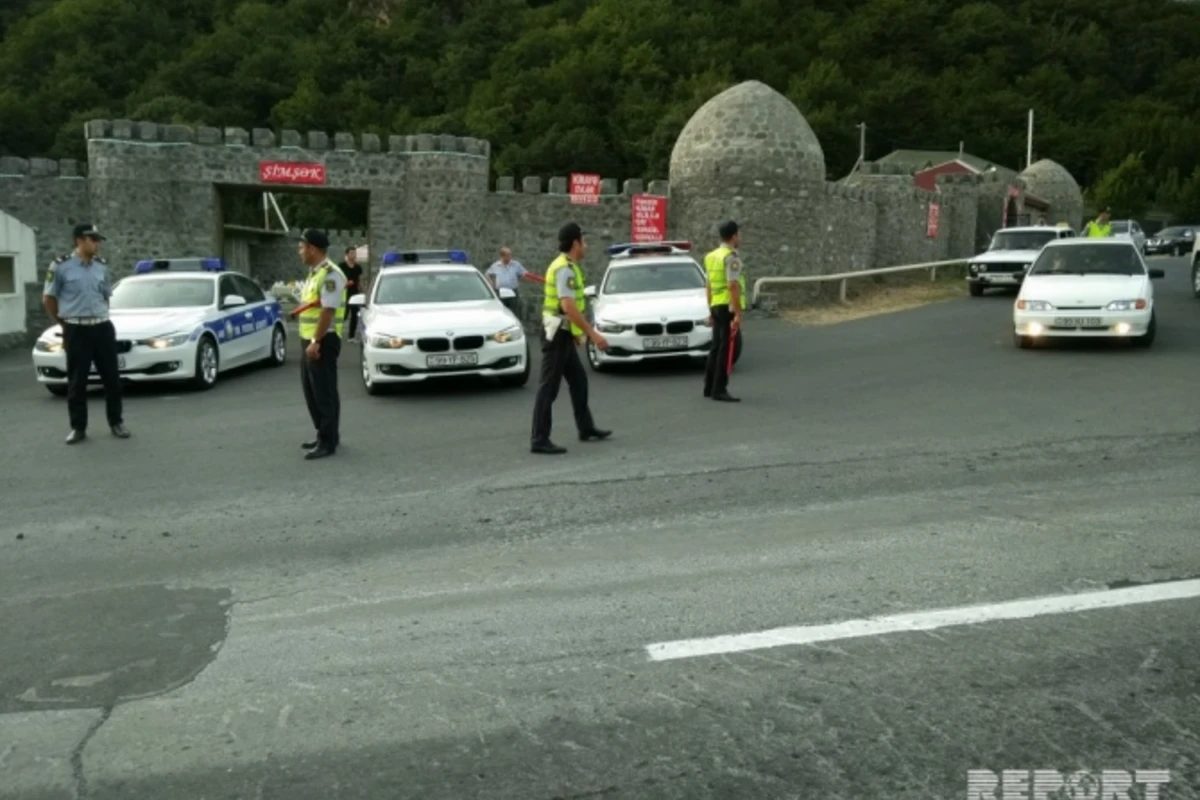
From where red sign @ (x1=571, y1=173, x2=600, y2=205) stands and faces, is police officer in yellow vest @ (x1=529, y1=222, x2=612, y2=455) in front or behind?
in front

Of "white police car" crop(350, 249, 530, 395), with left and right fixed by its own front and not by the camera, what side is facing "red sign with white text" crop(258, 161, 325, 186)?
back

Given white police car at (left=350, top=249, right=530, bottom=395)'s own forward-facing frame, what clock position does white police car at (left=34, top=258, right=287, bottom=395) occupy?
white police car at (left=34, top=258, right=287, bottom=395) is roughly at 4 o'clock from white police car at (left=350, top=249, right=530, bottom=395).

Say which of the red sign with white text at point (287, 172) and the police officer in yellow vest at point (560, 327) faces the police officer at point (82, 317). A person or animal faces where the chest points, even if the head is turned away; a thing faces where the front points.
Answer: the red sign with white text

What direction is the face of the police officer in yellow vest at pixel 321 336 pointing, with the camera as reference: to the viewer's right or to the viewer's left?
to the viewer's left

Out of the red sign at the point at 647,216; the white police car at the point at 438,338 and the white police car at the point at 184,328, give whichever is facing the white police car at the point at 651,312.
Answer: the red sign

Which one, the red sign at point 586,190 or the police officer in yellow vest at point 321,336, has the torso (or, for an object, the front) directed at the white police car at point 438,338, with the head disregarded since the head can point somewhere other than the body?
the red sign

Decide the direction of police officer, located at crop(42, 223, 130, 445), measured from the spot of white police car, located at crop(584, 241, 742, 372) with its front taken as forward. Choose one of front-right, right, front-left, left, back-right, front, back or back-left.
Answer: front-right

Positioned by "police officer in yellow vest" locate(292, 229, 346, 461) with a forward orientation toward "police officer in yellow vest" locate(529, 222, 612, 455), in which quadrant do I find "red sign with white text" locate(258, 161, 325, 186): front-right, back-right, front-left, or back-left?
back-left

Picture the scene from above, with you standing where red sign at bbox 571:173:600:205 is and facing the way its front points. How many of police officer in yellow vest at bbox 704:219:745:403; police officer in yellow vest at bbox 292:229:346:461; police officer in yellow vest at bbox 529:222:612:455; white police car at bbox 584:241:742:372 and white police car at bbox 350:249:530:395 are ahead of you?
5

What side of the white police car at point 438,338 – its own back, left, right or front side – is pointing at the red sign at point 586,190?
back

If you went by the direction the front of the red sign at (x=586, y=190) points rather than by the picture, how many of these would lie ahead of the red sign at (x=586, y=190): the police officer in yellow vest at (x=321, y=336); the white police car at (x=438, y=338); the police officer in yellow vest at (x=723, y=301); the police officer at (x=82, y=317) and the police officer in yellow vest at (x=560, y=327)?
5

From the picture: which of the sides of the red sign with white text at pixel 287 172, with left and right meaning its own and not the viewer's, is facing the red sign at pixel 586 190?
left

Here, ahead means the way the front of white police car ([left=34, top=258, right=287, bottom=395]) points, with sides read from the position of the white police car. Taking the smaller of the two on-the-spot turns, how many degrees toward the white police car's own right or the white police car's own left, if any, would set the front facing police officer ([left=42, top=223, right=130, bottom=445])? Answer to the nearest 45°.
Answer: approximately 45° to the white police car's own left

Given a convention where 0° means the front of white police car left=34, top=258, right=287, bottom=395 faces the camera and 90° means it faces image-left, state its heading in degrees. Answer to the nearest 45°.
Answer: approximately 45°
